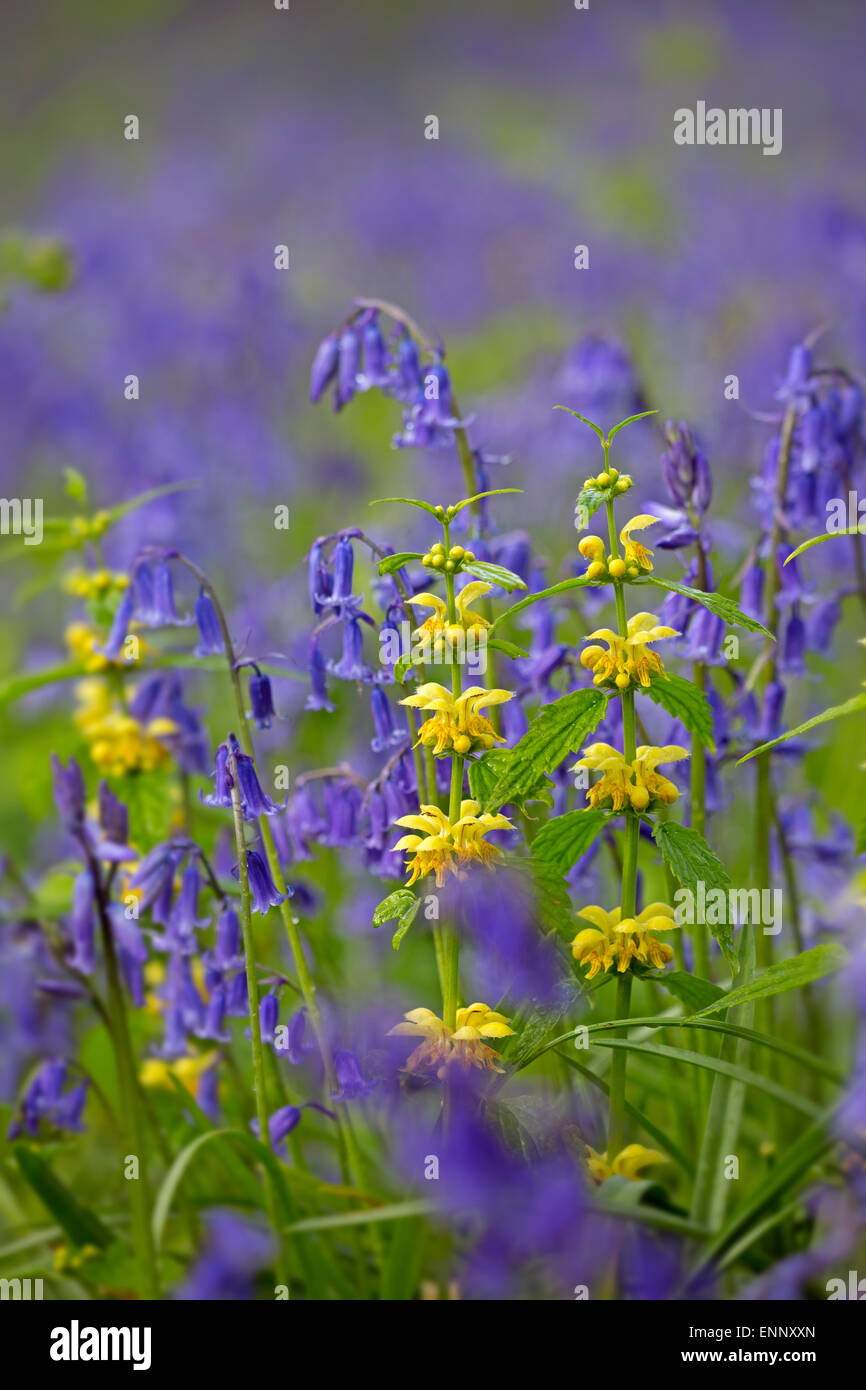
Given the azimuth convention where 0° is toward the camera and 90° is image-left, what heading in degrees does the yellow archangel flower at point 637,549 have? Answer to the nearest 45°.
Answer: approximately 270°
